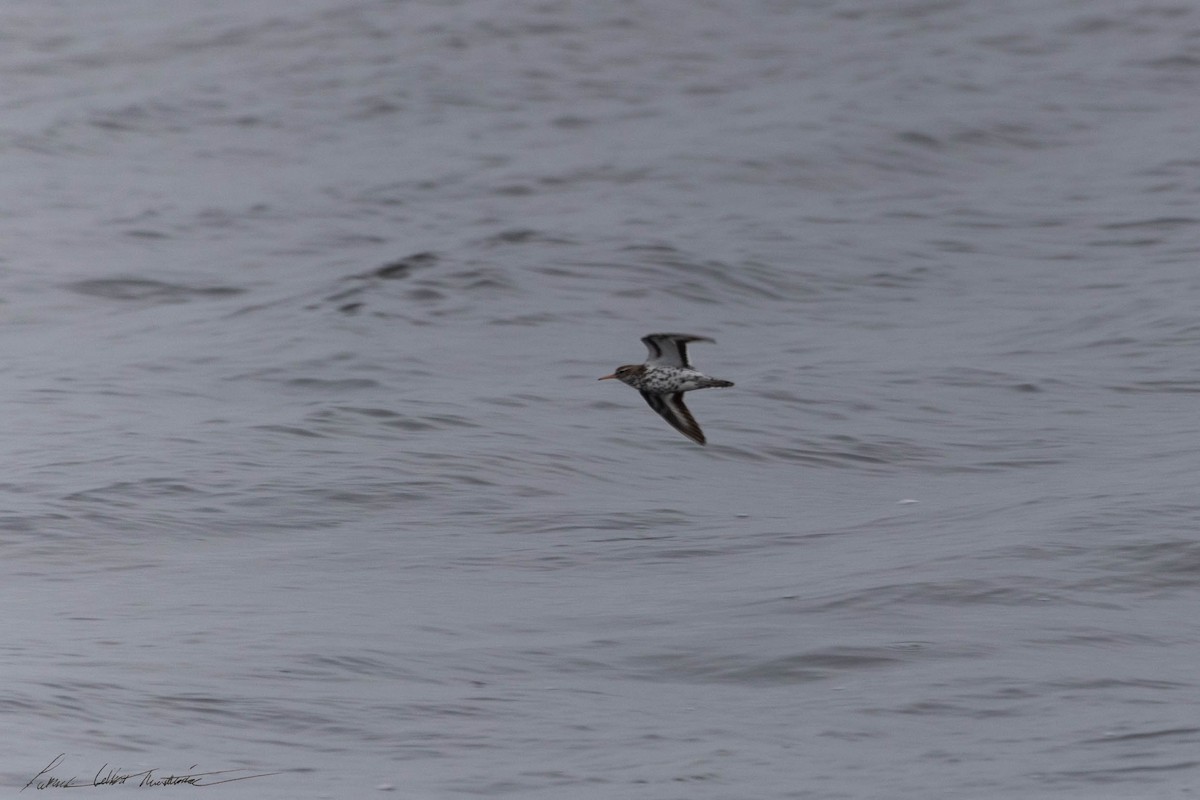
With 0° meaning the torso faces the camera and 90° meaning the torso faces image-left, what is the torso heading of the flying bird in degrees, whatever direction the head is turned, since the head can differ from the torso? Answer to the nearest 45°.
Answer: approximately 90°
